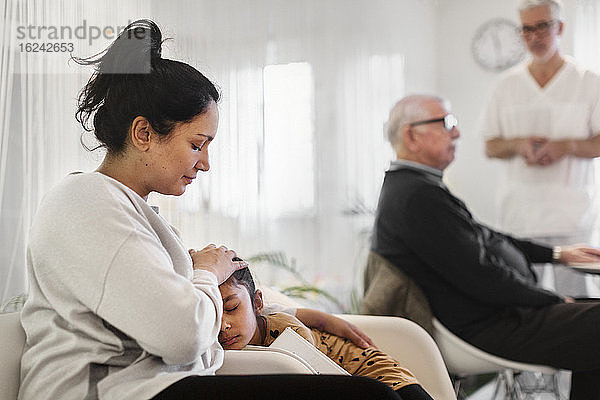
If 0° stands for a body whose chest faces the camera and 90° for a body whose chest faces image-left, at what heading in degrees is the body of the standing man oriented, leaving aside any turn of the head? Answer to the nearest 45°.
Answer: approximately 0°

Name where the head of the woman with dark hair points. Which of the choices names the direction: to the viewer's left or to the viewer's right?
to the viewer's right

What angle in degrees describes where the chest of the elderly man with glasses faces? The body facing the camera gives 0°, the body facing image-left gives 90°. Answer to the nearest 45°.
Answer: approximately 270°

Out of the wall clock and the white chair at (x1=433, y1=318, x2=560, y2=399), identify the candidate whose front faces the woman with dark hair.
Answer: the wall clock

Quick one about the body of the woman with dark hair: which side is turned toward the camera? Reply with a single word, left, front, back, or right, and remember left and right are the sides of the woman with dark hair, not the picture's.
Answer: right

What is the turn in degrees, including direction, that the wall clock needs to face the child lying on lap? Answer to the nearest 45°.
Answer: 0° — it already faces them

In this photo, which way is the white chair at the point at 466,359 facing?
to the viewer's right

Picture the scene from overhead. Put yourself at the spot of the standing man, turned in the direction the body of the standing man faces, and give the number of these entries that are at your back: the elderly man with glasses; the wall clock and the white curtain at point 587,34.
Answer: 2

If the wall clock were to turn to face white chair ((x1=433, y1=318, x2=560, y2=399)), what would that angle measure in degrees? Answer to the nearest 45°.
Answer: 0° — it already faces it

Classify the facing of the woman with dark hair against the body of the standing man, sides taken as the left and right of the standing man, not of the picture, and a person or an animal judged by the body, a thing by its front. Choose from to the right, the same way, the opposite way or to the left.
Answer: to the left
